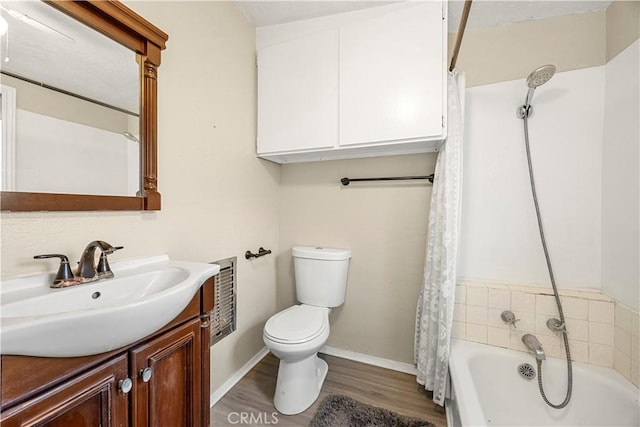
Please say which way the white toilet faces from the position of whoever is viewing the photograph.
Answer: facing the viewer and to the left of the viewer

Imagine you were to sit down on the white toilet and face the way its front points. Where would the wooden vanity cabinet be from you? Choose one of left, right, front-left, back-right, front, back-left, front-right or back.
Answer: front

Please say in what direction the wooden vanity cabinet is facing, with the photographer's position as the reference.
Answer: facing the viewer and to the right of the viewer

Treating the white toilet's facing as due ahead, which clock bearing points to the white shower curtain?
The white shower curtain is roughly at 8 o'clock from the white toilet.

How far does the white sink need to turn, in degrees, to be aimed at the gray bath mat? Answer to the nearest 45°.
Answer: approximately 45° to its left

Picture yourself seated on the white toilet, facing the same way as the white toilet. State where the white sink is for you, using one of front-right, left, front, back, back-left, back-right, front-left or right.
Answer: front

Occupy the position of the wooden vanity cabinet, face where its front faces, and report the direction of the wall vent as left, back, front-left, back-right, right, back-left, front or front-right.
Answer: left

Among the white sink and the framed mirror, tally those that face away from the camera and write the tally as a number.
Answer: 0

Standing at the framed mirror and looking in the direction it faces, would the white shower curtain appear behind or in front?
in front

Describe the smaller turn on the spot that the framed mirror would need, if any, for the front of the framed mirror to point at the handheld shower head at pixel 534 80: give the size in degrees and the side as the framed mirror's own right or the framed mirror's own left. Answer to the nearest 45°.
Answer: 0° — it already faces it

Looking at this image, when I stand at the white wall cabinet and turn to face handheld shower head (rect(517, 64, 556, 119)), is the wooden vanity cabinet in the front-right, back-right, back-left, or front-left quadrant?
back-right

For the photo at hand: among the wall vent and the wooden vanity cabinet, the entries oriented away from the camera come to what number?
0

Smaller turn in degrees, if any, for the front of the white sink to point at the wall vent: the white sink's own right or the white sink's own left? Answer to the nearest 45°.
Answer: approximately 90° to the white sink's own left

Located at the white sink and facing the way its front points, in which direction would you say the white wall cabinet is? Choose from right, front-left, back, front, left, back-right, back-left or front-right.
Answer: front-left

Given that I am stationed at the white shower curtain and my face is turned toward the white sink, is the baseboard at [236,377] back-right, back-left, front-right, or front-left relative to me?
front-right
